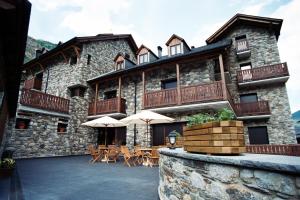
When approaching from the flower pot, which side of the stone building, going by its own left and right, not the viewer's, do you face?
front

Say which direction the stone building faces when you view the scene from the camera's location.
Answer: facing the viewer and to the left of the viewer

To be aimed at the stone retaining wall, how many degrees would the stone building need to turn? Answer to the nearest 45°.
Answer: approximately 45° to its left

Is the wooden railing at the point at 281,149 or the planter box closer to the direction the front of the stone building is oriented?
the planter box

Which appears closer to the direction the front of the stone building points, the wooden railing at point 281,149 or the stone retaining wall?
the stone retaining wall
